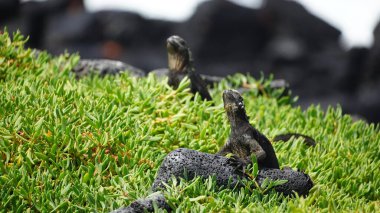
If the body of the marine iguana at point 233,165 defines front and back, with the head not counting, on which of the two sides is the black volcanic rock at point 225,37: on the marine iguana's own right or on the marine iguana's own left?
on the marine iguana's own right

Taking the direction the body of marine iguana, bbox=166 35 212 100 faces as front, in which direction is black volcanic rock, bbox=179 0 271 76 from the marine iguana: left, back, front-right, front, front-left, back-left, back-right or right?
back-right

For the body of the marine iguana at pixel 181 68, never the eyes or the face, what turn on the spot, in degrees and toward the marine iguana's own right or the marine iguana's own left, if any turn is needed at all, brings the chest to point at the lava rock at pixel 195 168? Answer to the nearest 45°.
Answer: approximately 45° to the marine iguana's own left

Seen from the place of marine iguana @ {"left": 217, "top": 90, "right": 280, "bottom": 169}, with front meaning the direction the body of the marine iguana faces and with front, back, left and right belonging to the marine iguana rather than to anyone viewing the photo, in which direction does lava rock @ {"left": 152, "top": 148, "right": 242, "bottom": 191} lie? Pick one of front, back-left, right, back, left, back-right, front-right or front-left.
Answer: front

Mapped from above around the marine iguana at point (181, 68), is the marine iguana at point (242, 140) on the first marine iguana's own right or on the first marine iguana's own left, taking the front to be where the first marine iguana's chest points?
on the first marine iguana's own left

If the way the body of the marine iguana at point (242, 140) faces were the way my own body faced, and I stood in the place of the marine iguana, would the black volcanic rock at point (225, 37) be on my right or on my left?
on my right

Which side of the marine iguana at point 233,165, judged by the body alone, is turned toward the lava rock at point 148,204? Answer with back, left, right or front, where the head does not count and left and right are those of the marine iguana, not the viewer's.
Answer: front

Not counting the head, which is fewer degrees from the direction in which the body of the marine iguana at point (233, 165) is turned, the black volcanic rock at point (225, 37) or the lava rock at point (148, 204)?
the lava rock

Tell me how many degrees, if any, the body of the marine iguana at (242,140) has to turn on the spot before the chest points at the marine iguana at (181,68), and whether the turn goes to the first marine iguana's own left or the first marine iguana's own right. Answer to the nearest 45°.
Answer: approximately 90° to the first marine iguana's own right

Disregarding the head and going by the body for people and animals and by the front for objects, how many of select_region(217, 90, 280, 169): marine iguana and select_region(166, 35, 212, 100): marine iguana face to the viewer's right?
0

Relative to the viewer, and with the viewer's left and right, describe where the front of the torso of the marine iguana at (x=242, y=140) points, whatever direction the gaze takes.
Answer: facing the viewer and to the left of the viewer
